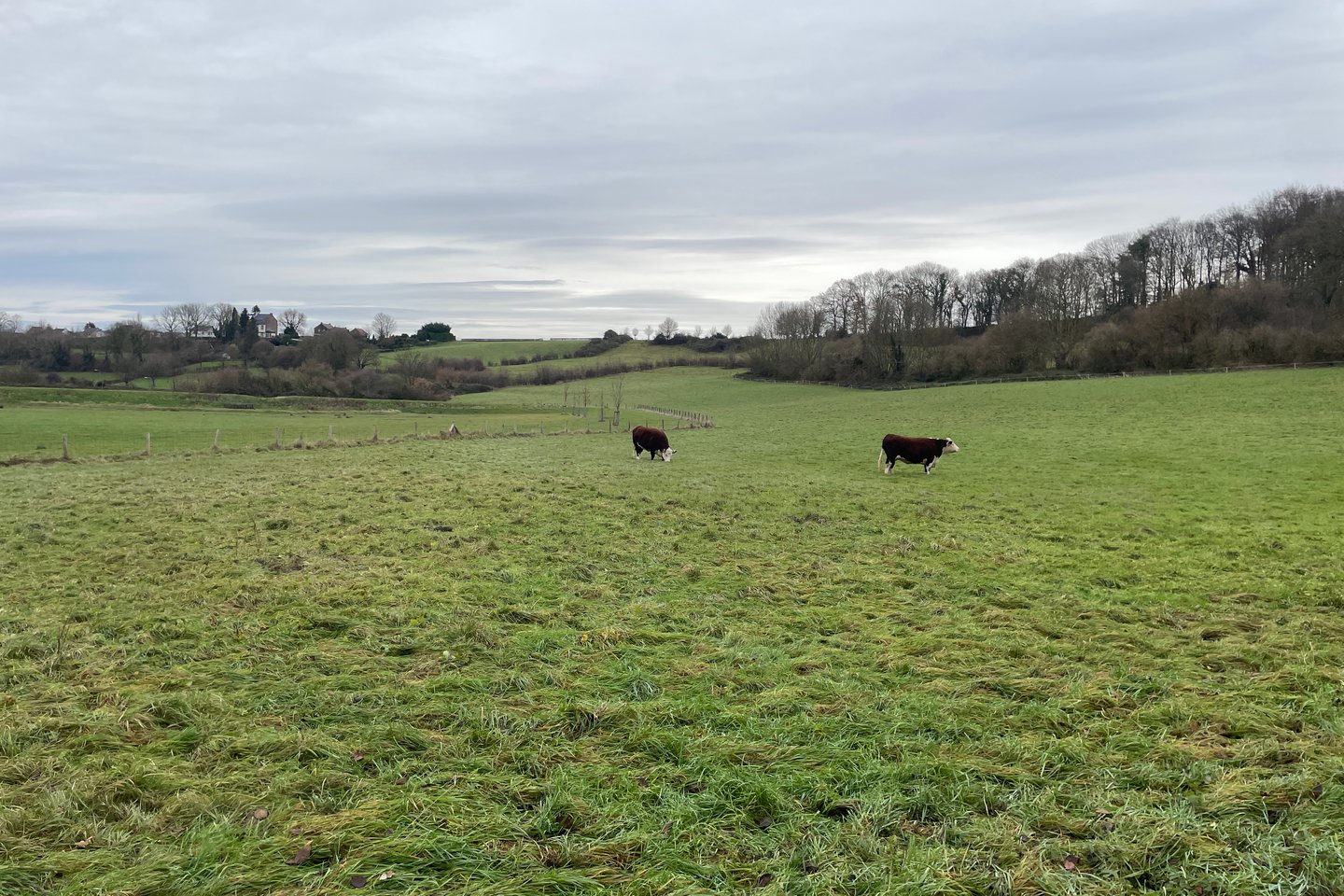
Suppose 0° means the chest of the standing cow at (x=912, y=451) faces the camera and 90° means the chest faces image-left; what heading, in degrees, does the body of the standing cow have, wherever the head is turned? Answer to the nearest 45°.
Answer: approximately 270°

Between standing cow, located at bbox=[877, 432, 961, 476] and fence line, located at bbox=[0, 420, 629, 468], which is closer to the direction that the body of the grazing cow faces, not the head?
the standing cow

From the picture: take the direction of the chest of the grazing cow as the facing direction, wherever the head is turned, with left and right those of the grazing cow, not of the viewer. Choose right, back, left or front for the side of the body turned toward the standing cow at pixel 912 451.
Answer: front

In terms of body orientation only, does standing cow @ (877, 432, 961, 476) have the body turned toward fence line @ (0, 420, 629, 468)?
no

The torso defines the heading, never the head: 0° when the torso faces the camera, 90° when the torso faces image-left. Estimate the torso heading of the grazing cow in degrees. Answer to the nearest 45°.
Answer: approximately 315°

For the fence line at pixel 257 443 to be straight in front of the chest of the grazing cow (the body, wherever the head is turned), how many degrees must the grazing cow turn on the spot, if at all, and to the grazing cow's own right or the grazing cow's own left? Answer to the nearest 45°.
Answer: approximately 180°
